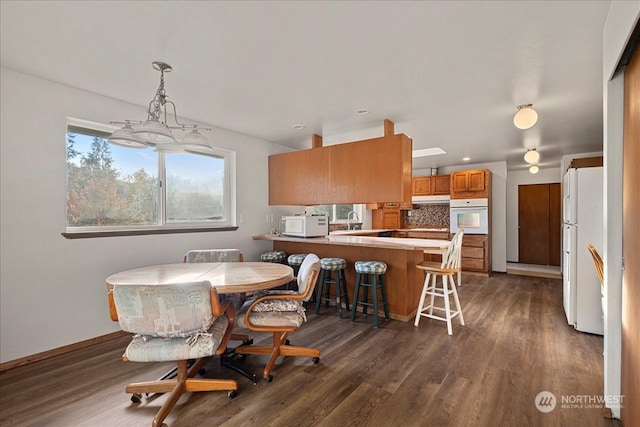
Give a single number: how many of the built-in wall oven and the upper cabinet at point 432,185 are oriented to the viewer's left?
0

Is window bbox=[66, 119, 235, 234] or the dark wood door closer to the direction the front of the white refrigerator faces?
the window

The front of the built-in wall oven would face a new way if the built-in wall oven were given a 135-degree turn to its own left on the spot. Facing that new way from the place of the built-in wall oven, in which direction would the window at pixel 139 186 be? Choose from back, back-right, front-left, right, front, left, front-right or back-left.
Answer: back

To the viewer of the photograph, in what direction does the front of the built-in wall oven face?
facing the viewer

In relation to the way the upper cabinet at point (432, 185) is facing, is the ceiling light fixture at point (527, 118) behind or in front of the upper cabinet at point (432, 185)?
in front

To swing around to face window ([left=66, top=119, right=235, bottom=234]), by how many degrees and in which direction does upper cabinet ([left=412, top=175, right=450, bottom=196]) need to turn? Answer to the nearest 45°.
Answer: approximately 45° to its right

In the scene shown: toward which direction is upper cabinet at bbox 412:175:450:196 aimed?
toward the camera

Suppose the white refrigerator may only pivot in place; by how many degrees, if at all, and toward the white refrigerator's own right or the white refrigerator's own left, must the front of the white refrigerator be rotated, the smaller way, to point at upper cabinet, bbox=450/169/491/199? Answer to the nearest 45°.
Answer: approximately 45° to the white refrigerator's own right

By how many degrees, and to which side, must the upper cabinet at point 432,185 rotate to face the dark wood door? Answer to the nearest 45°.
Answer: approximately 135° to its left

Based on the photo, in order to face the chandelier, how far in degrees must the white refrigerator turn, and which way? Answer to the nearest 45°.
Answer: approximately 45° to its left

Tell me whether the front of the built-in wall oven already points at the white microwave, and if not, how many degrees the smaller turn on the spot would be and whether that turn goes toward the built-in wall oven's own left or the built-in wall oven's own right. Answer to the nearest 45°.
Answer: approximately 45° to the built-in wall oven's own right

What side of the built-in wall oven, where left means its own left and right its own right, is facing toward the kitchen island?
front

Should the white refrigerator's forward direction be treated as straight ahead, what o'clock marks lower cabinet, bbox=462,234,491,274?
The lower cabinet is roughly at 2 o'clock from the white refrigerator.

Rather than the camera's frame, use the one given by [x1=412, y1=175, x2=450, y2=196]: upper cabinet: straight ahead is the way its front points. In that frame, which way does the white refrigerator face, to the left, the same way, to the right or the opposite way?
to the right

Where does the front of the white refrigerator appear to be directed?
to the viewer's left
